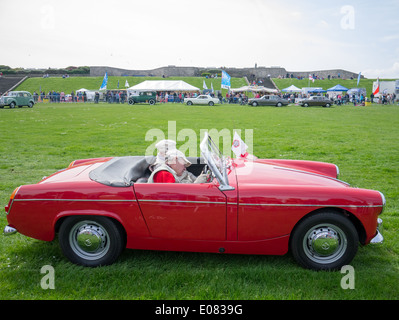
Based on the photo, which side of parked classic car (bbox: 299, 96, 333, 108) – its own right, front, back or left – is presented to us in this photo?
left

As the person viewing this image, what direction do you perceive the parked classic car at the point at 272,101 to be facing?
facing to the left of the viewer

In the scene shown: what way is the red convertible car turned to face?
to the viewer's right

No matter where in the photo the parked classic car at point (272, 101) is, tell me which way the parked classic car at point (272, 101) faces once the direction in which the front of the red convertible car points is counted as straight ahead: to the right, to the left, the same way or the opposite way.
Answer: the opposite way

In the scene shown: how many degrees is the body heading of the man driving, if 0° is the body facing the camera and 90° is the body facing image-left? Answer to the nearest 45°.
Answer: approximately 270°

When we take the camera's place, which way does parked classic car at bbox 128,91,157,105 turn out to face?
facing to the left of the viewer
